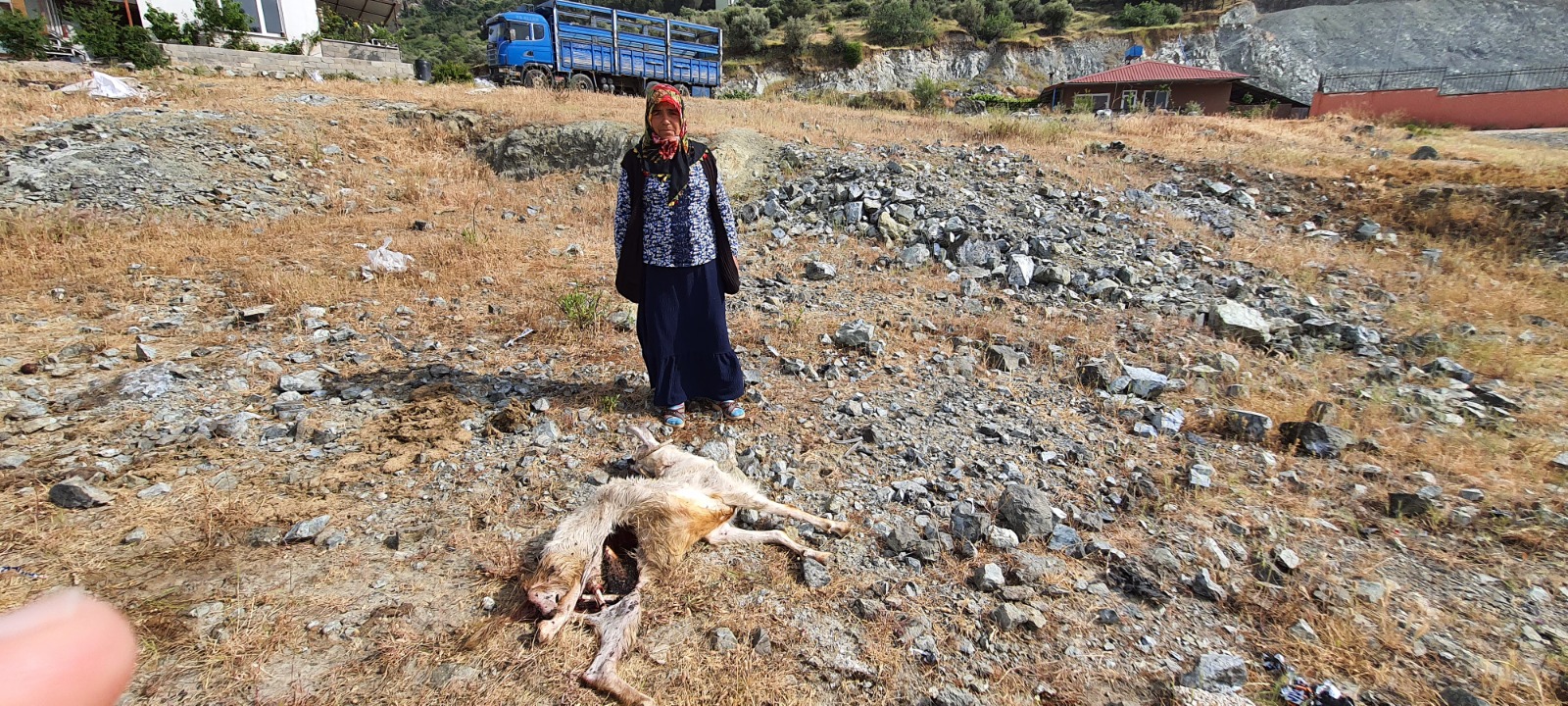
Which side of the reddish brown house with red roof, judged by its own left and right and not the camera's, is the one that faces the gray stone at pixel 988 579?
front

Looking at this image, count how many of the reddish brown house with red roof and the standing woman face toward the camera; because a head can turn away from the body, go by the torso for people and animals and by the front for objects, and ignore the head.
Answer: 2

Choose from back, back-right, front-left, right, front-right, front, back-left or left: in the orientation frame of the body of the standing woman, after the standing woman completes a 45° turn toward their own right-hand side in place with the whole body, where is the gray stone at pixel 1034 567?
left

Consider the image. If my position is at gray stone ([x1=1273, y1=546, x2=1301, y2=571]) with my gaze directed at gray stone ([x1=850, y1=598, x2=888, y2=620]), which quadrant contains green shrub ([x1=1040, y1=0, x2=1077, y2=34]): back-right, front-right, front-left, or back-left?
back-right

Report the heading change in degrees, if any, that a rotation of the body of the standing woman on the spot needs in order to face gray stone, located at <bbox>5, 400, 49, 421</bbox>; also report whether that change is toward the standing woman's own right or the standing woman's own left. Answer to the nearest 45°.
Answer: approximately 90° to the standing woman's own right

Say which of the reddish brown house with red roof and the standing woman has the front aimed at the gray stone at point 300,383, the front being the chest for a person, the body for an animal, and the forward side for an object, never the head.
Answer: the reddish brown house with red roof

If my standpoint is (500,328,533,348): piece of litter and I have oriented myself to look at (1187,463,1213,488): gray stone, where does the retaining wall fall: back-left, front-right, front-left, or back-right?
back-left

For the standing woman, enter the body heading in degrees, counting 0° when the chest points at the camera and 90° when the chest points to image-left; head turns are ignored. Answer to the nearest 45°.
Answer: approximately 0°

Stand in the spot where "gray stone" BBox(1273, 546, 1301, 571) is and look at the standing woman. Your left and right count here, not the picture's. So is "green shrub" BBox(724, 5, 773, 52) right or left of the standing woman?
right

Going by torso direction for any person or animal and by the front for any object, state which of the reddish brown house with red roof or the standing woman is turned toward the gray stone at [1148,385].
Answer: the reddish brown house with red roof

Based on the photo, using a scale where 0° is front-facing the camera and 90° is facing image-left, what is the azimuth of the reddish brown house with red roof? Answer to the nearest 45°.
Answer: approximately 0°

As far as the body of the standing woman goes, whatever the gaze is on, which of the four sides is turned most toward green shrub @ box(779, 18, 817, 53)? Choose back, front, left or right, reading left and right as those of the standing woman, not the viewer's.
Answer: back
